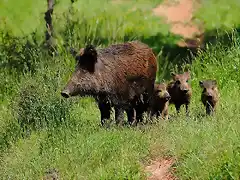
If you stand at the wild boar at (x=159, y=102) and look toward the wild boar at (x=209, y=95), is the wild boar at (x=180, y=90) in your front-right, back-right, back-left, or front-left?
front-left

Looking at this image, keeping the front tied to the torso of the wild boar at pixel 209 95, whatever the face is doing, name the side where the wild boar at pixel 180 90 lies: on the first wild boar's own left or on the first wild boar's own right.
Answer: on the first wild boar's own right

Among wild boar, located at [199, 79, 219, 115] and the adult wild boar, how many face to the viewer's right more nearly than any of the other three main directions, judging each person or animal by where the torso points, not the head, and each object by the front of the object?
0

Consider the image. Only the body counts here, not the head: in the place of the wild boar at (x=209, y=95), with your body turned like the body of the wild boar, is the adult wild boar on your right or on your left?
on your right

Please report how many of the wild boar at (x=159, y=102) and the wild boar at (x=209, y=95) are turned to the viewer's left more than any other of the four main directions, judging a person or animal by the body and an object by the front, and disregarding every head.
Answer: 0

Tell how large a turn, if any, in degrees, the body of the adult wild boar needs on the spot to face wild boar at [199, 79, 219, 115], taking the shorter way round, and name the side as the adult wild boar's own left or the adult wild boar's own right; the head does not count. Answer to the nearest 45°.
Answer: approximately 135° to the adult wild boar's own left

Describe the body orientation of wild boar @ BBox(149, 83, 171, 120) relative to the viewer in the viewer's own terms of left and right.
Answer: facing the viewer and to the right of the viewer

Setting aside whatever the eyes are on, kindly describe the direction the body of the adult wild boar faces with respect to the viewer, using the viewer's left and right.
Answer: facing the viewer and to the left of the viewer

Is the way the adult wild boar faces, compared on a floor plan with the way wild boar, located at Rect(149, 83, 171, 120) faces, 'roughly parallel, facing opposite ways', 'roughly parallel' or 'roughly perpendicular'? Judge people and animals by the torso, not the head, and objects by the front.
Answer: roughly perpendicular

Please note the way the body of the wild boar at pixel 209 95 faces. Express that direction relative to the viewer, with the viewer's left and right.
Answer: facing the viewer

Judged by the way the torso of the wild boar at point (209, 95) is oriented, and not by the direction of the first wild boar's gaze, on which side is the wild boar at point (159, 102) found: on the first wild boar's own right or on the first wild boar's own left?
on the first wild boar's own right
